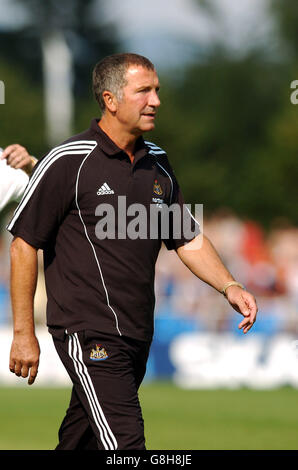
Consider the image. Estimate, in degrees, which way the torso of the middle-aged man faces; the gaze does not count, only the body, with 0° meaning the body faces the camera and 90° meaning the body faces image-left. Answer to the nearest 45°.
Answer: approximately 315°
